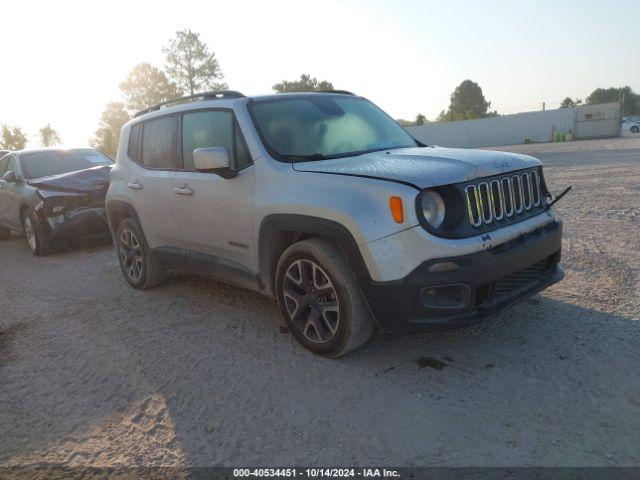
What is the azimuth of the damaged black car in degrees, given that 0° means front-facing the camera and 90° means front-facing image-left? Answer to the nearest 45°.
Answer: approximately 315°

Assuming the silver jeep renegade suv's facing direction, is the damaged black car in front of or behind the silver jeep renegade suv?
behind

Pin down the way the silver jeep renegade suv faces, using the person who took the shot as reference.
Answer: facing the viewer and to the right of the viewer

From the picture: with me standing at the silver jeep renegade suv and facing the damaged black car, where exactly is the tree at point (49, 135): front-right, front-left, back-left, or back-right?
front-right

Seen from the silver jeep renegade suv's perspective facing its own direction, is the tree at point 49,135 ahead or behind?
behind

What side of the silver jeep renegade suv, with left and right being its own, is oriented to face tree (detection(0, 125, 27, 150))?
back

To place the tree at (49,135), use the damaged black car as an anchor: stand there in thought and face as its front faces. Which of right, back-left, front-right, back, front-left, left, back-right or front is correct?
back-left

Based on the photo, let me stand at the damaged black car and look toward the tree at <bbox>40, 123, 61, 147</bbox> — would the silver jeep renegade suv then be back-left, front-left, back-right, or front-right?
back-right

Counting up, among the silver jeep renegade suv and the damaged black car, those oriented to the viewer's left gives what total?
0

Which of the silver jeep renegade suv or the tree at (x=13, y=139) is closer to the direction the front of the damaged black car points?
the silver jeep renegade suv
